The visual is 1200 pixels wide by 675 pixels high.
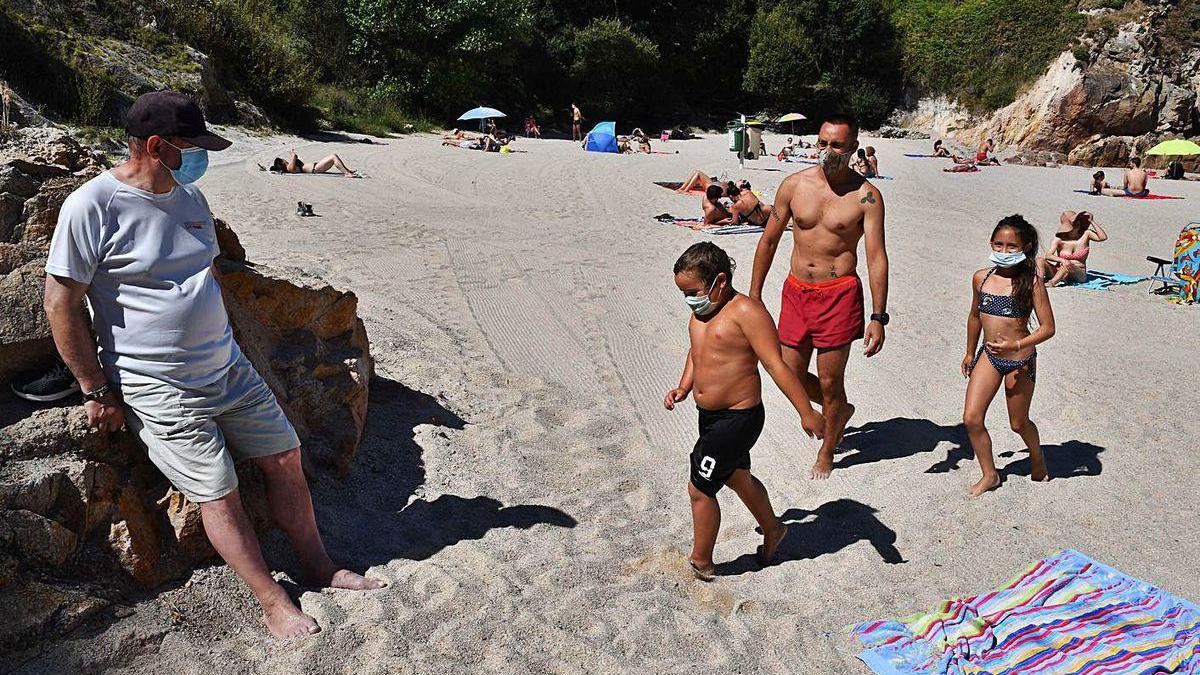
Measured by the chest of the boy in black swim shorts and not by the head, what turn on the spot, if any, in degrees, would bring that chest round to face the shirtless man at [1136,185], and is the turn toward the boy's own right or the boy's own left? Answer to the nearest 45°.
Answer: approximately 180°

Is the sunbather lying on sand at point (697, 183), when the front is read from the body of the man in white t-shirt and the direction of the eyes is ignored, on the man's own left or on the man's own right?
on the man's own left

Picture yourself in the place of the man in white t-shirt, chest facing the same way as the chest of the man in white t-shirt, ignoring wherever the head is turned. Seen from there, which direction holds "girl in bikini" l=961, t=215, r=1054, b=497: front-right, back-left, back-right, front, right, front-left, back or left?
front-left

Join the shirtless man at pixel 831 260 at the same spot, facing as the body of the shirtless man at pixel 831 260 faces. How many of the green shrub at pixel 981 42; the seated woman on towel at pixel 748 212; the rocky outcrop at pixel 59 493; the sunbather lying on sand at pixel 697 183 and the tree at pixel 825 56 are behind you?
4

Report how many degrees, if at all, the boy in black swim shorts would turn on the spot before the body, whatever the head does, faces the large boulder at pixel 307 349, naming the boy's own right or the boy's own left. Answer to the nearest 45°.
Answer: approximately 45° to the boy's own right

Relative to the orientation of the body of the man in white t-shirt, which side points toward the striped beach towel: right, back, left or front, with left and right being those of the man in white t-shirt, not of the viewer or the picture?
front

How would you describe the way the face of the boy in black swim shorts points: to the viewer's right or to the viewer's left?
to the viewer's left

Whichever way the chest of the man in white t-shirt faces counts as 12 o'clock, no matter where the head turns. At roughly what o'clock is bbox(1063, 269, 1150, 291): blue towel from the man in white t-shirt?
The blue towel is roughly at 10 o'clock from the man in white t-shirt.

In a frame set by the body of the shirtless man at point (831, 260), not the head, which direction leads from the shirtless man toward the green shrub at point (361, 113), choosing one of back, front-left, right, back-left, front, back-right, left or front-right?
back-right

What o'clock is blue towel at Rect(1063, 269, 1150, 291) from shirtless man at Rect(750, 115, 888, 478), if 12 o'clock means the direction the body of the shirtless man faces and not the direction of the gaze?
The blue towel is roughly at 7 o'clock from the shirtless man.

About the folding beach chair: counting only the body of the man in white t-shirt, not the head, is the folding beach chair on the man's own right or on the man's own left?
on the man's own left

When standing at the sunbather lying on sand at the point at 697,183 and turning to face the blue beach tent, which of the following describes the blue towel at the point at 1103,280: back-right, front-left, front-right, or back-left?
back-right

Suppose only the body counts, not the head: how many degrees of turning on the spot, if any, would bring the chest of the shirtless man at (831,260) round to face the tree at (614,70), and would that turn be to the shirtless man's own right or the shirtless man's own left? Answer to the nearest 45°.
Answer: approximately 180°

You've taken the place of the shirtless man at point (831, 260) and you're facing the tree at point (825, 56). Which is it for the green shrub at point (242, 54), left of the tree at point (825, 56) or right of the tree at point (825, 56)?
left

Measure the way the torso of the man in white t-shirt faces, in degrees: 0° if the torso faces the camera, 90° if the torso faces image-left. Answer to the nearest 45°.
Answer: approximately 315°

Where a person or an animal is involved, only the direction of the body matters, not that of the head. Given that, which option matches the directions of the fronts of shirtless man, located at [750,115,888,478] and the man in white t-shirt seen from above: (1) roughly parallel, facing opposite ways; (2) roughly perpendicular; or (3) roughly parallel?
roughly perpendicular
